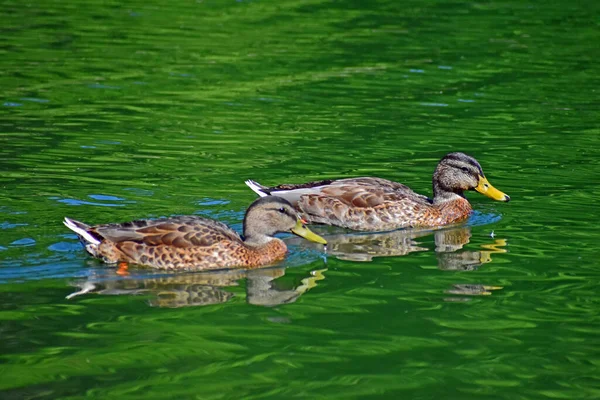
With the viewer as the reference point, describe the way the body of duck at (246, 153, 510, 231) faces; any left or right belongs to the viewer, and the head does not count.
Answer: facing to the right of the viewer

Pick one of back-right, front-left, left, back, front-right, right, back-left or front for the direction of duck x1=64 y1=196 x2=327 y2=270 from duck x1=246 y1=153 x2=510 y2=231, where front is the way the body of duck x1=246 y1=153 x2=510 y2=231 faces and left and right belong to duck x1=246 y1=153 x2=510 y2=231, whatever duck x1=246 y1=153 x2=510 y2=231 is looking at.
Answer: back-right

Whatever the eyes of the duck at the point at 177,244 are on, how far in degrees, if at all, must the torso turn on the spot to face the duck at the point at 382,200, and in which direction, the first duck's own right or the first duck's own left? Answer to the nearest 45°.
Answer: approximately 45° to the first duck's own left

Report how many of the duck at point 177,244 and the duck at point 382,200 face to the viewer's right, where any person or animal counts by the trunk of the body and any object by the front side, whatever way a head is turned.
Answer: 2

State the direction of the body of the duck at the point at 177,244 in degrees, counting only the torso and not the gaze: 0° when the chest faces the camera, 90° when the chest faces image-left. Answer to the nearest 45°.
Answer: approximately 270°
